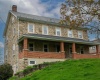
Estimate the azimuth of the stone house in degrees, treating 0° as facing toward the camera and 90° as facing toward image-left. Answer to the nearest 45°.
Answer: approximately 315°

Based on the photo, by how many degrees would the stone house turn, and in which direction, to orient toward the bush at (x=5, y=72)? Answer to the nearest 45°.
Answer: approximately 90° to its right
